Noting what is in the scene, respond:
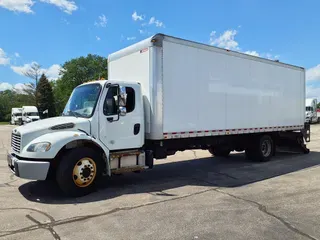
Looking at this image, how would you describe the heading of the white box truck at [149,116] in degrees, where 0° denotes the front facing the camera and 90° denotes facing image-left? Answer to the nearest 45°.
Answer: approximately 45°
